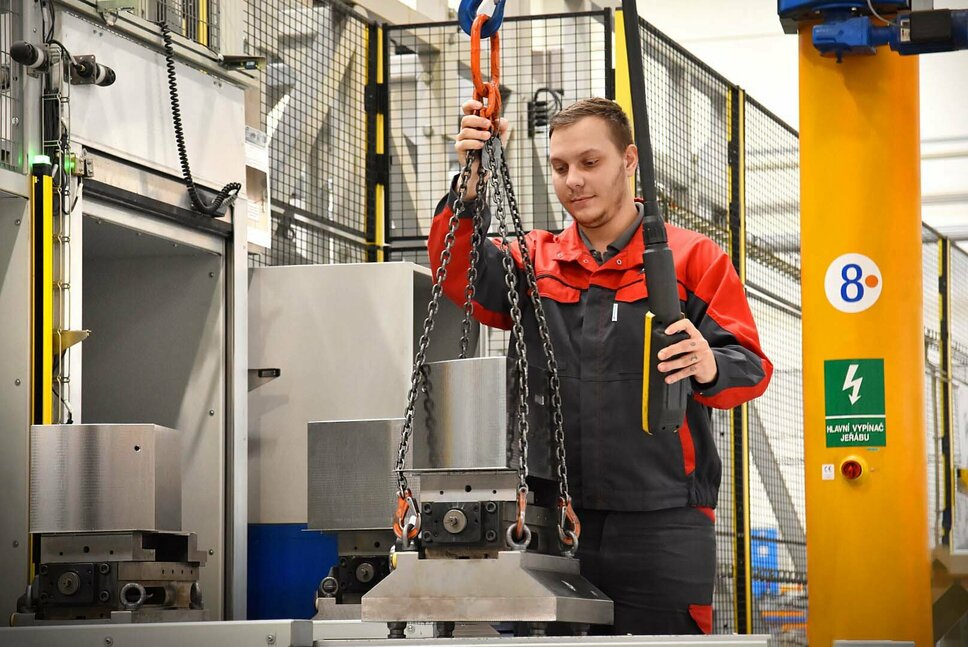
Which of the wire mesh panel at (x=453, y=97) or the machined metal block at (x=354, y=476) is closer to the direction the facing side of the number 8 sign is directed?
the machined metal block

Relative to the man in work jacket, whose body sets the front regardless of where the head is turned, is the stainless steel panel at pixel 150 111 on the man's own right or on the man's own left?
on the man's own right

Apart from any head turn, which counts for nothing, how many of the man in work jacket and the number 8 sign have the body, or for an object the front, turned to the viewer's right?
0

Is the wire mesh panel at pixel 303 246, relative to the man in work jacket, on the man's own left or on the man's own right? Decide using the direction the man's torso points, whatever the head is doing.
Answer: on the man's own right

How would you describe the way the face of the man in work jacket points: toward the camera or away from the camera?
toward the camera

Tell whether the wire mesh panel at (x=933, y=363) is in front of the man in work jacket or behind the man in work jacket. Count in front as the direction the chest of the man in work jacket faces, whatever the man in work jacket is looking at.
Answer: behind

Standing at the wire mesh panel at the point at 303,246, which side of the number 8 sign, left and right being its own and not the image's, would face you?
right

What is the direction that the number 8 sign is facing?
toward the camera

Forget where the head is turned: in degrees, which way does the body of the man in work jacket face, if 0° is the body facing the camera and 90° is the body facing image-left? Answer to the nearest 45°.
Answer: approximately 45°
